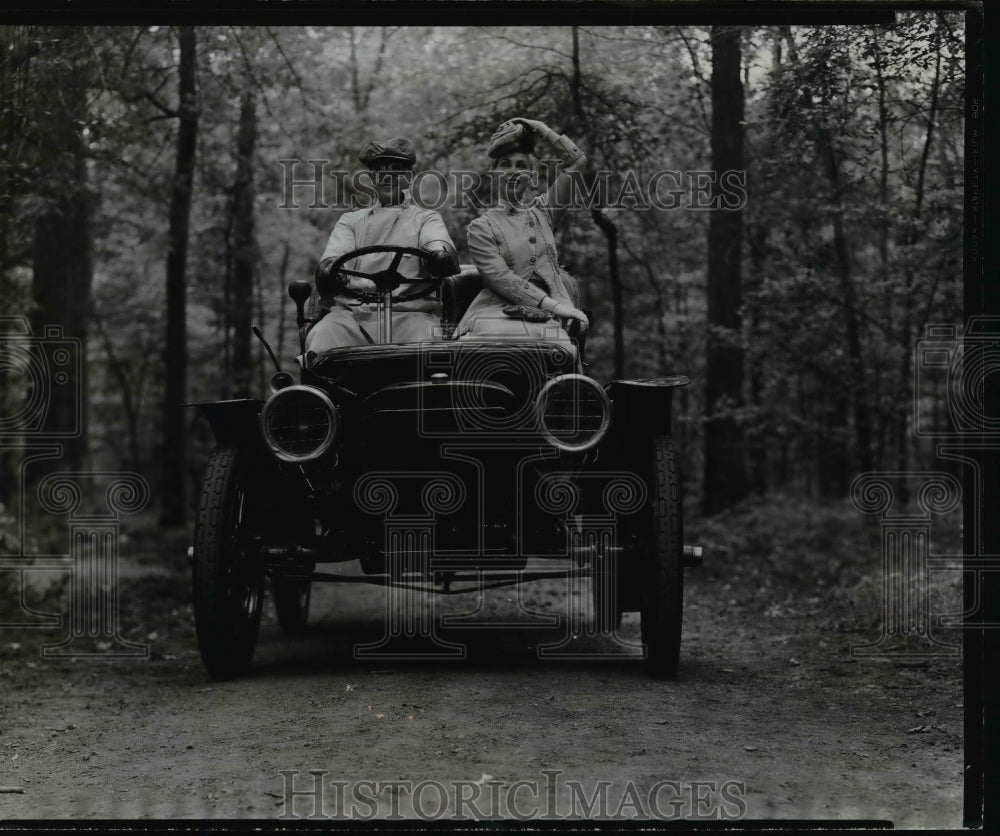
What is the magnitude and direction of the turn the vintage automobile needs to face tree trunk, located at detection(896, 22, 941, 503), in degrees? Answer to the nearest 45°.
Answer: approximately 135° to its left

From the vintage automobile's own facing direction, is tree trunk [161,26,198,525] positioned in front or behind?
behind

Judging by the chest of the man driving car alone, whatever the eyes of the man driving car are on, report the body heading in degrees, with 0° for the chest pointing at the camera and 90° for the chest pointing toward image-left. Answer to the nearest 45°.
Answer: approximately 0°

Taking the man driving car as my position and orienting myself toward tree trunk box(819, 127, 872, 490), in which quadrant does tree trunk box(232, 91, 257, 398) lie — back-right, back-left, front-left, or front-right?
front-left

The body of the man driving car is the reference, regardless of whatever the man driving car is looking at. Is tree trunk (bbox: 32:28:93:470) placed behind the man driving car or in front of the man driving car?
behind

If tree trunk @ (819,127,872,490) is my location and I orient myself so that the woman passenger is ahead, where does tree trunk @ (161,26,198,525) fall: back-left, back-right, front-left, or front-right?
front-right

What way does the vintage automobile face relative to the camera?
toward the camera
